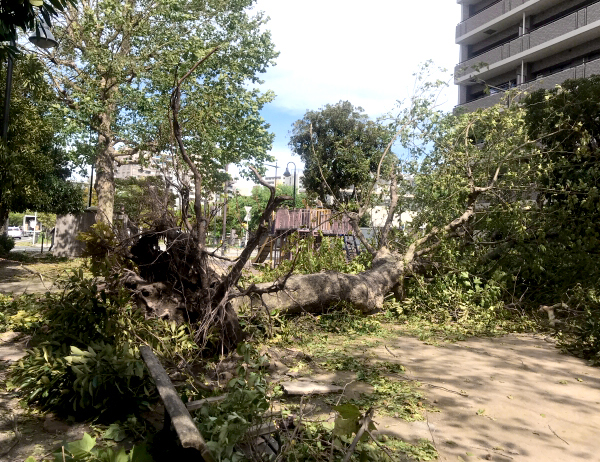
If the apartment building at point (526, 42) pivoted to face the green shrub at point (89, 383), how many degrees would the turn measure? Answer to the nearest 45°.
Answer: approximately 45° to its left

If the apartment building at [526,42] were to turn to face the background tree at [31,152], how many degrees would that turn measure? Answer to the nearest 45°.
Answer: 0° — it already faces it

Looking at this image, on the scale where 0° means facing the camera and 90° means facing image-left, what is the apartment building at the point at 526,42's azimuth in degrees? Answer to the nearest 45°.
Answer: approximately 45°
